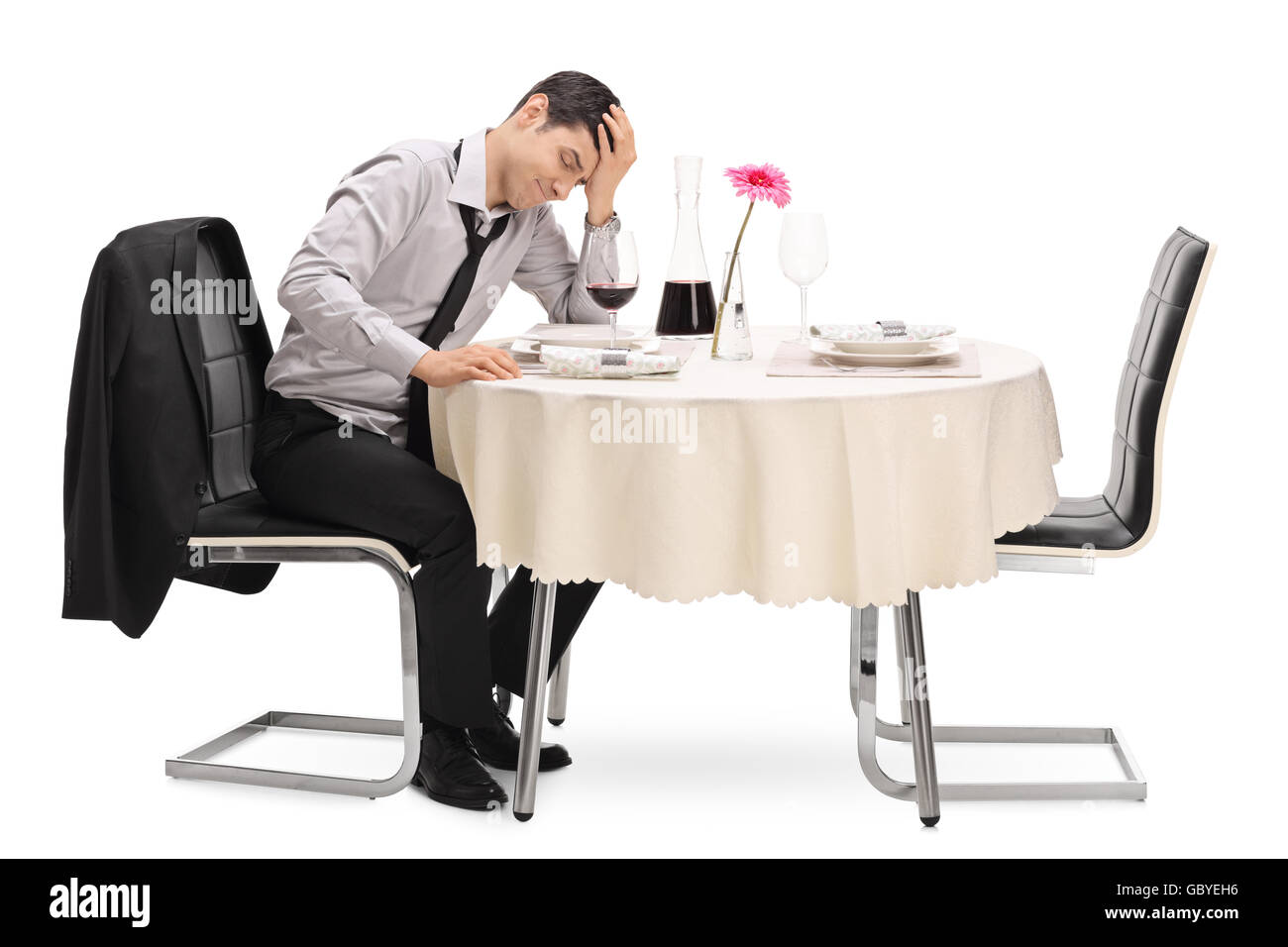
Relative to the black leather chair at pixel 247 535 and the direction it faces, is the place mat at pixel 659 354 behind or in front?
in front

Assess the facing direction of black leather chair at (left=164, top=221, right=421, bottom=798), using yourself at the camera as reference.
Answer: facing to the right of the viewer

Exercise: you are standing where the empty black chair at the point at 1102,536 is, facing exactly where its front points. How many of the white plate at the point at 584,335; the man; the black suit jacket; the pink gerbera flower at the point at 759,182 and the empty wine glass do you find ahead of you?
5

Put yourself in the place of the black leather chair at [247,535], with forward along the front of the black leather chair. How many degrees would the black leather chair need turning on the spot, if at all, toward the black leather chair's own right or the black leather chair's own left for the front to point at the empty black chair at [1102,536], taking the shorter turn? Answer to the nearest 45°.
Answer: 0° — it already faces it

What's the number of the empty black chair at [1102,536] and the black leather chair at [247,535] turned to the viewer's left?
1

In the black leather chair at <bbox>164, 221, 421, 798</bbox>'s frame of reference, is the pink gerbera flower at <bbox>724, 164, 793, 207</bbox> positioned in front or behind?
in front

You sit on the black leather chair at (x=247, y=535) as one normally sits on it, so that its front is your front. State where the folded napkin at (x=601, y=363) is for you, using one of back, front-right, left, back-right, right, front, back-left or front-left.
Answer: front-right

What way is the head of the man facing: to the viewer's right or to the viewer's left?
to the viewer's right

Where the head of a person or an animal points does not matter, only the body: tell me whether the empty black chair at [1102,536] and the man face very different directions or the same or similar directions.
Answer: very different directions

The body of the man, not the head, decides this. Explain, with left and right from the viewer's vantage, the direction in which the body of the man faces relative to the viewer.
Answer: facing the viewer and to the right of the viewer

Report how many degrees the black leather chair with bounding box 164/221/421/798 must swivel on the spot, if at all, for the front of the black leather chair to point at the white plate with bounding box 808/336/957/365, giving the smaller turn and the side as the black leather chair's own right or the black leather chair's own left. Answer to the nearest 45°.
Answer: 0° — it already faces it

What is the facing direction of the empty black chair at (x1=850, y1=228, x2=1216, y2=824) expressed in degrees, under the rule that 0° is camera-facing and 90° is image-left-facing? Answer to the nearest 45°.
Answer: approximately 90°

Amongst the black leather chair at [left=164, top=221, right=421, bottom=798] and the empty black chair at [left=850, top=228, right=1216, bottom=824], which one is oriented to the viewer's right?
the black leather chair

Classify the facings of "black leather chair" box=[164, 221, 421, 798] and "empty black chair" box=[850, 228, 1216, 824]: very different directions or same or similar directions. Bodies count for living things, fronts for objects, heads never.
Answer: very different directions
